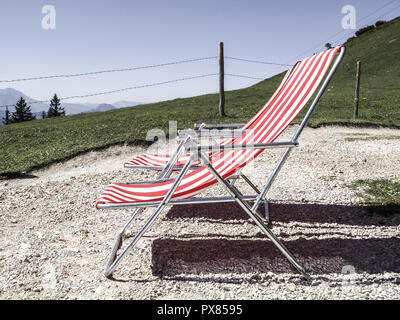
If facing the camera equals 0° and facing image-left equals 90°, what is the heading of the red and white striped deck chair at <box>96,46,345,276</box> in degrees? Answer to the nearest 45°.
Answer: approximately 90°

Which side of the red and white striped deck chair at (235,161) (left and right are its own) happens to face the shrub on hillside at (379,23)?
right
